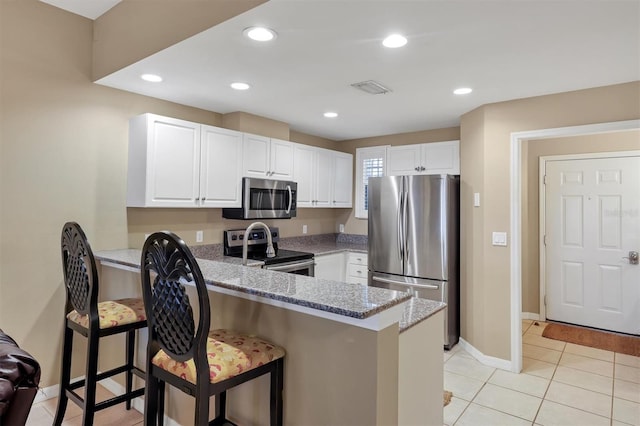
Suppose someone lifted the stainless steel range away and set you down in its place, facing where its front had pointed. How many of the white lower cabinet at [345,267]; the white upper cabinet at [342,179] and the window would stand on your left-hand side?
3

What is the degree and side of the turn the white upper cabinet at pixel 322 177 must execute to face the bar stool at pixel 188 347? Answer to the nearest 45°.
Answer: approximately 45° to its right

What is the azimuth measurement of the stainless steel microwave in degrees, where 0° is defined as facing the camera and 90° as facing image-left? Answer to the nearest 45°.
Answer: approximately 315°

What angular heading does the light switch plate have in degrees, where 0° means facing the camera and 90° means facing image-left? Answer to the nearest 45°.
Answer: approximately 0°

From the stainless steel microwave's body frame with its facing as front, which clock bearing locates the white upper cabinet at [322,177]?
The white upper cabinet is roughly at 9 o'clock from the stainless steel microwave.
